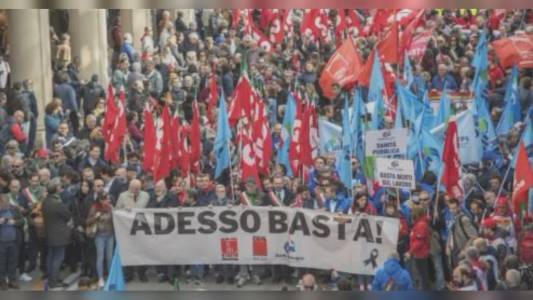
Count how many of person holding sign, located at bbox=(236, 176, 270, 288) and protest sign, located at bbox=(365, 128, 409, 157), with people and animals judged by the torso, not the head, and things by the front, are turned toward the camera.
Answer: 2

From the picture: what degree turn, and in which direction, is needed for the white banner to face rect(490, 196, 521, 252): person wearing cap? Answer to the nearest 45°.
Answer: approximately 90° to its left

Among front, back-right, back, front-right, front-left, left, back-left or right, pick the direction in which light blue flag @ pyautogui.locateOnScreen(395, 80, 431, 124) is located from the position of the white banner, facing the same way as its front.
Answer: back-left

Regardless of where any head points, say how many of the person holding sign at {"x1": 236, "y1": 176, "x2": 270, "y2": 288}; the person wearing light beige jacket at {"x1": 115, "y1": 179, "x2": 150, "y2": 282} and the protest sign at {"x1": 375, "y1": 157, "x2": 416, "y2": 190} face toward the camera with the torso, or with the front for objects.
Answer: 3

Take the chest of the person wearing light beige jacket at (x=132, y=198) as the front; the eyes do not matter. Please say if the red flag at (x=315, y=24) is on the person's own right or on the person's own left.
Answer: on the person's own left

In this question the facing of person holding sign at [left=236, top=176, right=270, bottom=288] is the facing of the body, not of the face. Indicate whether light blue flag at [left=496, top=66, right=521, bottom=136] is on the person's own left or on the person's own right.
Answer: on the person's own left

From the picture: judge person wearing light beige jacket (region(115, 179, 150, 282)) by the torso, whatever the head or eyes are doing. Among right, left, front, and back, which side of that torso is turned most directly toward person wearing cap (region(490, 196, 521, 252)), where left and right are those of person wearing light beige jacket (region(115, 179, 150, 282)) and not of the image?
left

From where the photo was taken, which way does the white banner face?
toward the camera

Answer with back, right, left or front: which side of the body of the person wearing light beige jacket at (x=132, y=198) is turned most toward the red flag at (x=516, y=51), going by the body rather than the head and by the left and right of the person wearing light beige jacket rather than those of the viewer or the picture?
left

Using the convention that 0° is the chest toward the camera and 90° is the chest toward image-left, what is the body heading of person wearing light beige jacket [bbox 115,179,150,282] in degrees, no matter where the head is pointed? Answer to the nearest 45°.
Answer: approximately 0°
